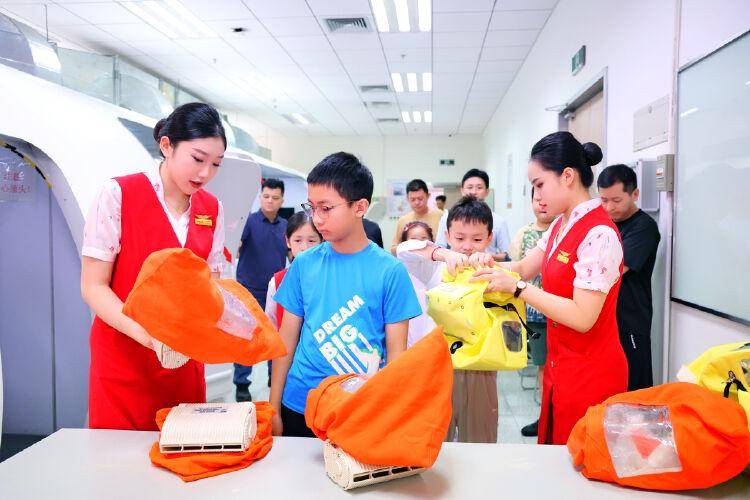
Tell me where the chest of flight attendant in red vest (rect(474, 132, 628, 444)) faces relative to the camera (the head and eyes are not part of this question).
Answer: to the viewer's left

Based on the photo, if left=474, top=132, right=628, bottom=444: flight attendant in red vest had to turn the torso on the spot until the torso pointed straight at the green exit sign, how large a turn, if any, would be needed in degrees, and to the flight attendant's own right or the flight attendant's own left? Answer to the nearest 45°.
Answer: approximately 90° to the flight attendant's own right

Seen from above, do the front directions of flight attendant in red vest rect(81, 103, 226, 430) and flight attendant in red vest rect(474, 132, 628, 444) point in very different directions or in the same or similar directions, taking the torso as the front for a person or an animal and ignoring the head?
very different directions

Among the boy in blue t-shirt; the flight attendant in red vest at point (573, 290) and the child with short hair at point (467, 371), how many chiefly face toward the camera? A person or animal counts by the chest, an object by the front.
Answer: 2

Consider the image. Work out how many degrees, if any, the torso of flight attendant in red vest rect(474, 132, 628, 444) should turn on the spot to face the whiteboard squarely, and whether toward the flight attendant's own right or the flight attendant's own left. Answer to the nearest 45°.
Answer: approximately 135° to the flight attendant's own right

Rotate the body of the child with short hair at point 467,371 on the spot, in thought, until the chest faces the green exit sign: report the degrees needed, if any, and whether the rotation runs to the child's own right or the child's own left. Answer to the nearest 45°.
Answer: approximately 135° to the child's own left

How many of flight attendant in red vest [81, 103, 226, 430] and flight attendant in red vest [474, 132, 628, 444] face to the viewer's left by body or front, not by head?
1

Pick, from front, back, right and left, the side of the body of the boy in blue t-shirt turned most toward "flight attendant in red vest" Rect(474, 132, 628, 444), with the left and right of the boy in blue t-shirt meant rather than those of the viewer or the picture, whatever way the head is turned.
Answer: left

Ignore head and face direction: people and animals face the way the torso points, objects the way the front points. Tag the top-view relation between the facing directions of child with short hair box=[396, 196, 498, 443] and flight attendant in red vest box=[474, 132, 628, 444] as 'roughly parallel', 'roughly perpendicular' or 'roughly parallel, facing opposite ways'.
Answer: roughly perpendicular
